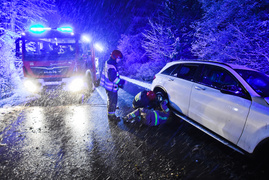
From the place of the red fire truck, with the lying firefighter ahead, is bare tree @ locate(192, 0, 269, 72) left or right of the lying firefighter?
left

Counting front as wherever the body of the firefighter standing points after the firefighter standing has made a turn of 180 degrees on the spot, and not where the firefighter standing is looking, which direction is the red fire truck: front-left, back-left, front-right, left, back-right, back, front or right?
front-right

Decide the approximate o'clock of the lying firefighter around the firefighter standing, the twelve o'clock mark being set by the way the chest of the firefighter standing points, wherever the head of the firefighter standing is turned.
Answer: The lying firefighter is roughly at 1 o'clock from the firefighter standing.

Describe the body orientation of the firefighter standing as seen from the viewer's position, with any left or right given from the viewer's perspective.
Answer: facing to the right of the viewer

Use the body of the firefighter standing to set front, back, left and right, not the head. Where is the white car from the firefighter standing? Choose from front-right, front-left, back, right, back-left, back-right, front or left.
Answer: front-right
